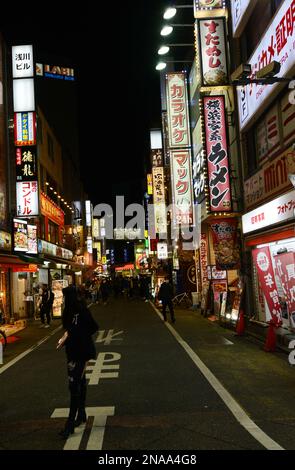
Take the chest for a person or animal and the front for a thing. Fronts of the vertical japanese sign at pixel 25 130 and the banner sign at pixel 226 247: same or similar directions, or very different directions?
same or similar directions

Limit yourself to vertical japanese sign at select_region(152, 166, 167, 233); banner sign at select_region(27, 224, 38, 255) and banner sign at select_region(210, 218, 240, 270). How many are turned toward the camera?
3

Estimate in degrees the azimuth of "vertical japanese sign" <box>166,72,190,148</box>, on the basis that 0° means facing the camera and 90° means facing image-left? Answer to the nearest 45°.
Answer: approximately 0°

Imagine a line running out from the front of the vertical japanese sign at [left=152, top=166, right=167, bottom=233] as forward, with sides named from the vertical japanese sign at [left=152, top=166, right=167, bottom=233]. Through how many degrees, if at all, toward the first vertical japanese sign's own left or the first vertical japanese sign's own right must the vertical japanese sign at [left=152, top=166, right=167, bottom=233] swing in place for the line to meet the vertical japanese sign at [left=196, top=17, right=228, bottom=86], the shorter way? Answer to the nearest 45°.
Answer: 0° — it already faces it

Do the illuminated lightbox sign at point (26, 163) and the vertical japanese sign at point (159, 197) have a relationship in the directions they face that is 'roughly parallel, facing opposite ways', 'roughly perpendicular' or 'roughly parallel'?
roughly parallel

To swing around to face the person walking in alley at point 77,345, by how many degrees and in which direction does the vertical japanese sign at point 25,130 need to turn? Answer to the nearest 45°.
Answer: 0° — it already faces them

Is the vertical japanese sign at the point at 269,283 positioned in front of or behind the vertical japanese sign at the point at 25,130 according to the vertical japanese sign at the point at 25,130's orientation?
in front

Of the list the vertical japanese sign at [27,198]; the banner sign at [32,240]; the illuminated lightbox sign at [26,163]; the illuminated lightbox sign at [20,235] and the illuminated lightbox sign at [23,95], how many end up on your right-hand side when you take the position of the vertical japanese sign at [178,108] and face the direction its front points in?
5

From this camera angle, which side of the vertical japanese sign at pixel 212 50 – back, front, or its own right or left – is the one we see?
front

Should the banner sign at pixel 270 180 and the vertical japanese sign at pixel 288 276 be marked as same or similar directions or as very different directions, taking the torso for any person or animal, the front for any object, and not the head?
same or similar directions

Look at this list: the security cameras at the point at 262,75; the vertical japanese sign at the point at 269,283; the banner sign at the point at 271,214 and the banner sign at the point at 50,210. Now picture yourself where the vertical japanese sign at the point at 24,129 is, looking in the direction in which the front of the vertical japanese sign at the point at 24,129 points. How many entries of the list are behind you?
1

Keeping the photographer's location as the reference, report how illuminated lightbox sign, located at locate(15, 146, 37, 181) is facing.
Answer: facing the viewer

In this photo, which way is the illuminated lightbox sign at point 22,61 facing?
toward the camera

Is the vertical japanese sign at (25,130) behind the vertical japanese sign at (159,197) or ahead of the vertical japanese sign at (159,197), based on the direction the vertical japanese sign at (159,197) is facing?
ahead
